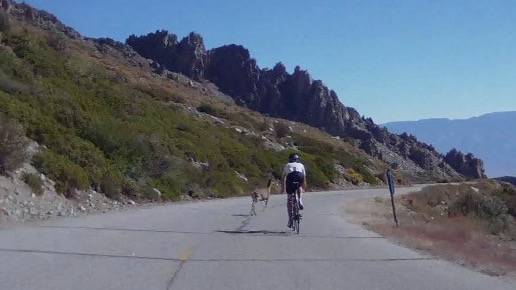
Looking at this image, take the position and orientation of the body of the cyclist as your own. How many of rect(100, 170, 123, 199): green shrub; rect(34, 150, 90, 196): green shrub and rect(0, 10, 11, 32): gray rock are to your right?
0

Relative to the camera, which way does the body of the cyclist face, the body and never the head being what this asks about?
away from the camera

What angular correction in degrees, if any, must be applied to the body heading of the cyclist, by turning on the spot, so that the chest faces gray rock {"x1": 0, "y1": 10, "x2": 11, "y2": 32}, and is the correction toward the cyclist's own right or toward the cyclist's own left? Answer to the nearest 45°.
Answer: approximately 45° to the cyclist's own left

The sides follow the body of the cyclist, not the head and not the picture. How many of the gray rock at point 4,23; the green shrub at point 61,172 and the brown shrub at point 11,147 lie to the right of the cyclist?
0

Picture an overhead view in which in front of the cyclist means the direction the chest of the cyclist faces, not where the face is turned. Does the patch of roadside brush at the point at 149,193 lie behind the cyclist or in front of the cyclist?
in front

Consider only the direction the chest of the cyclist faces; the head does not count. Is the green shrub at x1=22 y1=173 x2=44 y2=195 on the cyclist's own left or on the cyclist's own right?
on the cyclist's own left

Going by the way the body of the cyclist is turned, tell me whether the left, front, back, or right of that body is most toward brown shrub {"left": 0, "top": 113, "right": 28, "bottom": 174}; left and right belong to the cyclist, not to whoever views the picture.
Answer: left
